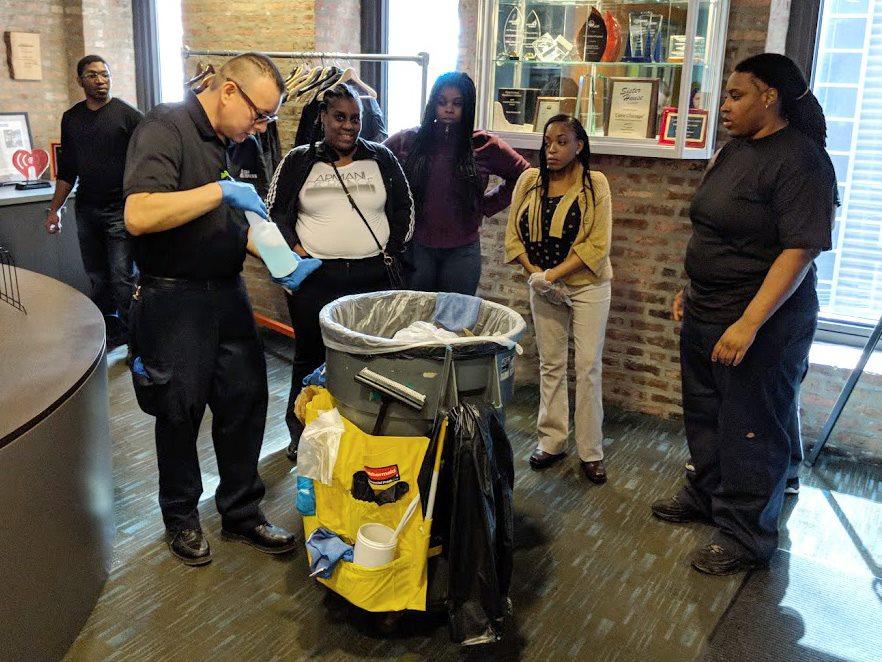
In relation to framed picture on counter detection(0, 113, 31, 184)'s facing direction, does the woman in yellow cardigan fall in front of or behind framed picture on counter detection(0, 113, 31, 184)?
in front

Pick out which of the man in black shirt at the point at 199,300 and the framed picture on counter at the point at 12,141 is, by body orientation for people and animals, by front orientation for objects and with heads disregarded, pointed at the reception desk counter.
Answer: the framed picture on counter

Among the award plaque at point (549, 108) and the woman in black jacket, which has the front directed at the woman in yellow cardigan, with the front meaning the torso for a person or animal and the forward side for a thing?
the award plaque

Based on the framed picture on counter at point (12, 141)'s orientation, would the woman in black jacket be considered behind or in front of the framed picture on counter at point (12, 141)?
in front

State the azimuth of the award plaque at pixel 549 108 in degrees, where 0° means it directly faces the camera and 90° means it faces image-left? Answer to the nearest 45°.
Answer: approximately 0°

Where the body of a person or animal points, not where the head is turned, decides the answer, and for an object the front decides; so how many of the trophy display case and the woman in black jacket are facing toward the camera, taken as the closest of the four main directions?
2

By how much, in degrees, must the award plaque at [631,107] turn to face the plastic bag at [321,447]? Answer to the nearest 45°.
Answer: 0° — it already faces it

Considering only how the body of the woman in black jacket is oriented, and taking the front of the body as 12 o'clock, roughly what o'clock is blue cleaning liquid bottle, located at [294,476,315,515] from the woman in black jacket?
The blue cleaning liquid bottle is roughly at 12 o'clock from the woman in black jacket.

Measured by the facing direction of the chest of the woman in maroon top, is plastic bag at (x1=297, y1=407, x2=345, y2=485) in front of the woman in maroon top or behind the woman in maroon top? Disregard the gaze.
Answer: in front

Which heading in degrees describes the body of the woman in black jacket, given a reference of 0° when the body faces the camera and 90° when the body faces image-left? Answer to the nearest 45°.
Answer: approximately 0°

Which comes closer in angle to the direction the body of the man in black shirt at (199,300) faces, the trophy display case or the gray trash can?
the gray trash can
